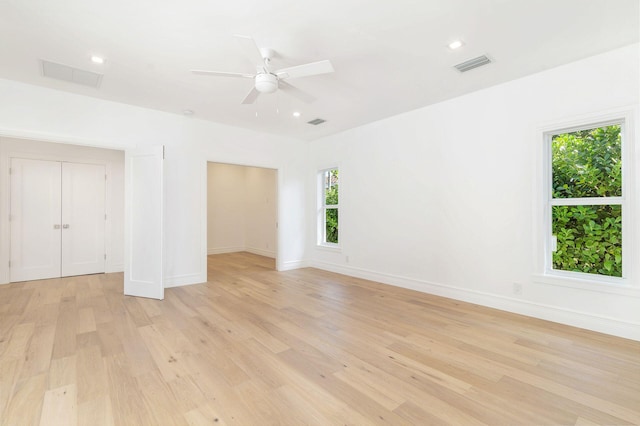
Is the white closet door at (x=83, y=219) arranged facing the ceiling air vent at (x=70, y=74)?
yes

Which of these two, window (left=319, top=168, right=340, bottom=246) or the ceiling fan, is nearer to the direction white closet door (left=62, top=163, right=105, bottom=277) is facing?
the ceiling fan

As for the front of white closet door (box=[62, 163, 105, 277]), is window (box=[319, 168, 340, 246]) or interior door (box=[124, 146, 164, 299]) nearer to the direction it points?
the interior door

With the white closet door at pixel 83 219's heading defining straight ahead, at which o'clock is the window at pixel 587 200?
The window is roughly at 11 o'clock from the white closet door.

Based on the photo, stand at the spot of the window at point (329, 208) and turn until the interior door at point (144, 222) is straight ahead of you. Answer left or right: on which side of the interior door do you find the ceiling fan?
left

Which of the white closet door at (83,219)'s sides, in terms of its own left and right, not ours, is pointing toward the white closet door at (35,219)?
right

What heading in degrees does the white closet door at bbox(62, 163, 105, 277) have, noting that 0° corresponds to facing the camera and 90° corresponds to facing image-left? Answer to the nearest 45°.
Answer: approximately 0°

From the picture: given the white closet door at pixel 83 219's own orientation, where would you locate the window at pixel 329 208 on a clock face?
The window is roughly at 10 o'clock from the white closet door.

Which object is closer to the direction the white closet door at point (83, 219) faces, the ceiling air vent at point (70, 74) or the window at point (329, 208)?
the ceiling air vent
